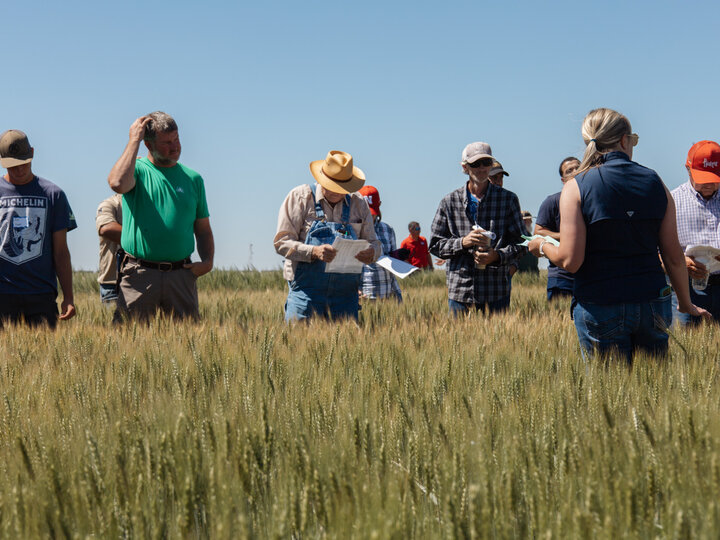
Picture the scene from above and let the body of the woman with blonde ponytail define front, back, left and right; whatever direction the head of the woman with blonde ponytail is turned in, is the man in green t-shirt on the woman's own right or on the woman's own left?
on the woman's own left

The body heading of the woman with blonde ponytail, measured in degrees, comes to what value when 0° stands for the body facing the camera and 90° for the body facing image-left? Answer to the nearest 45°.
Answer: approximately 180°

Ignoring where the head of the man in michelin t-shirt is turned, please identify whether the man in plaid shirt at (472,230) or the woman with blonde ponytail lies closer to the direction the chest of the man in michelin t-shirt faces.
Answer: the woman with blonde ponytail

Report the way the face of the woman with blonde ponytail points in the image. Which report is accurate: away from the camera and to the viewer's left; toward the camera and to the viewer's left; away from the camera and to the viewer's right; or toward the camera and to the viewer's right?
away from the camera and to the viewer's right

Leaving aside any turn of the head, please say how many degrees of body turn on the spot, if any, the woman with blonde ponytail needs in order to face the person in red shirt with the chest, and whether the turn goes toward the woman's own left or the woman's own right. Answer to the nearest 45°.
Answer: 0° — they already face them

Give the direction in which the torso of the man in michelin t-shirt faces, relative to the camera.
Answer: toward the camera

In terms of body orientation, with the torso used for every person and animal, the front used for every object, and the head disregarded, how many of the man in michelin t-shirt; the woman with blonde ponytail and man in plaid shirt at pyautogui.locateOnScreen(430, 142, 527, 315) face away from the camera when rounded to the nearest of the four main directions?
1

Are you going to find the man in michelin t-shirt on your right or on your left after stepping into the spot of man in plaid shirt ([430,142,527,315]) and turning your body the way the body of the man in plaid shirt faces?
on your right

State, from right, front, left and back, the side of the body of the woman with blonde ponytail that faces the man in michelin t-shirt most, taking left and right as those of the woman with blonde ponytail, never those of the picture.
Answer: left

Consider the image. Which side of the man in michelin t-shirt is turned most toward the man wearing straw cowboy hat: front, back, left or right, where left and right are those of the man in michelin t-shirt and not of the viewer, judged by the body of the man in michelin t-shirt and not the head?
left

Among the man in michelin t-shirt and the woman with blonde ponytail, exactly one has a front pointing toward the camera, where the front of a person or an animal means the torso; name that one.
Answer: the man in michelin t-shirt

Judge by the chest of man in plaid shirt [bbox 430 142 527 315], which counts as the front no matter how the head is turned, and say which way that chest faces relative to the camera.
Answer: toward the camera

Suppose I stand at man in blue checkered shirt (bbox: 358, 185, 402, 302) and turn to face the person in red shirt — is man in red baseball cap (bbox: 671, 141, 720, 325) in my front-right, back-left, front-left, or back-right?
back-right

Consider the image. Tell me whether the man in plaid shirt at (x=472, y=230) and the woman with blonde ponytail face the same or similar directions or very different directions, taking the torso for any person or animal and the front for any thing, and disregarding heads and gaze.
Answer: very different directions
